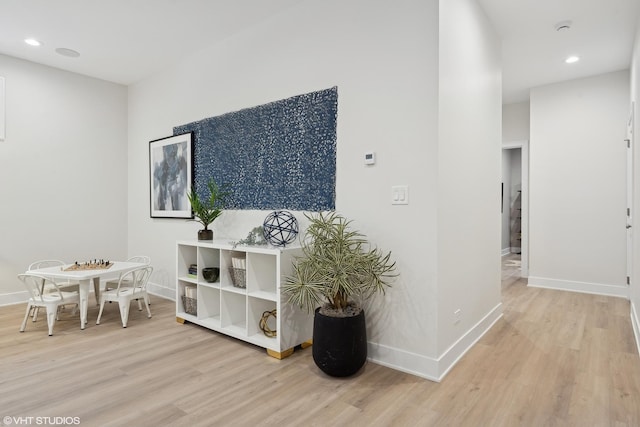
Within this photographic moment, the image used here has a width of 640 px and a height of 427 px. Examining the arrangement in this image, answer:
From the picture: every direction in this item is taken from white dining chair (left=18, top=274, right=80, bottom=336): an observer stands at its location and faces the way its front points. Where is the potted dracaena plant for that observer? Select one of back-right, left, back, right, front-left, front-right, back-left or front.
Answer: right

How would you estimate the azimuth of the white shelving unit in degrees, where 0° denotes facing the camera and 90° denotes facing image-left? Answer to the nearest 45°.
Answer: approximately 45°

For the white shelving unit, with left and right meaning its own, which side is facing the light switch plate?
left

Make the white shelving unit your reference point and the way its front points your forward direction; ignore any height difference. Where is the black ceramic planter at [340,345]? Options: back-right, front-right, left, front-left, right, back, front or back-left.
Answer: left

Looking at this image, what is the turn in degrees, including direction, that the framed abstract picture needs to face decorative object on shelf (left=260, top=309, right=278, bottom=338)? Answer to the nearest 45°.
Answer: approximately 45° to its left

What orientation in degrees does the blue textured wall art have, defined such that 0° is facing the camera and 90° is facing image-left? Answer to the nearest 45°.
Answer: approximately 45°

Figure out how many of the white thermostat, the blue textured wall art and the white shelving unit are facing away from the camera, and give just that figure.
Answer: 0

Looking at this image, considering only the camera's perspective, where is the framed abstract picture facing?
facing the viewer and to the left of the viewer

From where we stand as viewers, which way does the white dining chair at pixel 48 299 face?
facing away from the viewer and to the right of the viewer

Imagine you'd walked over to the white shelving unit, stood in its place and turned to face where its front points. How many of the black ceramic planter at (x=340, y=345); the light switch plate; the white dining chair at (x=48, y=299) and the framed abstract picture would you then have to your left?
2

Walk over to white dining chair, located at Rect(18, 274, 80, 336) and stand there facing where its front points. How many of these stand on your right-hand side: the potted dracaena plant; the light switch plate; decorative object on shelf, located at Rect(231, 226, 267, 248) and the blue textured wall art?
4

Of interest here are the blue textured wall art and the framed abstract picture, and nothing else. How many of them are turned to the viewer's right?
0
